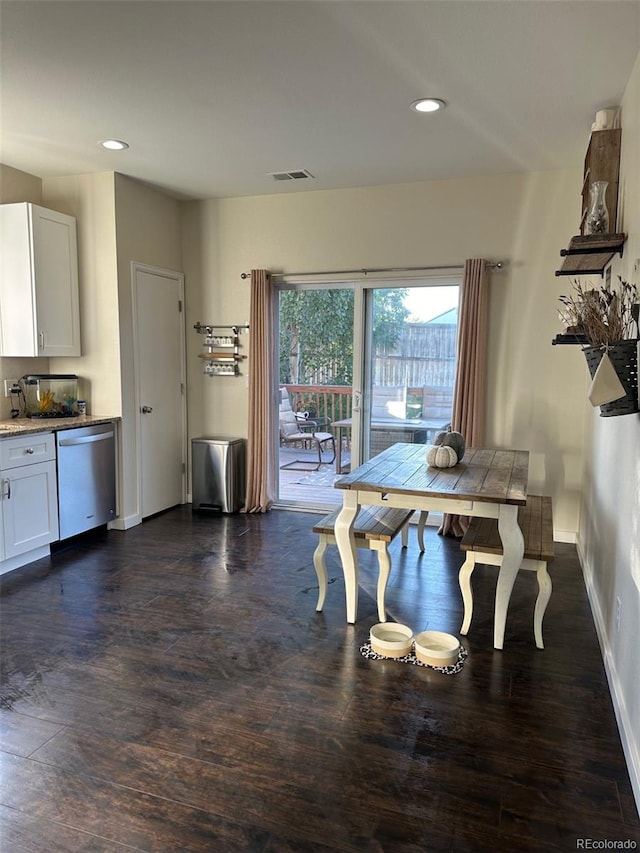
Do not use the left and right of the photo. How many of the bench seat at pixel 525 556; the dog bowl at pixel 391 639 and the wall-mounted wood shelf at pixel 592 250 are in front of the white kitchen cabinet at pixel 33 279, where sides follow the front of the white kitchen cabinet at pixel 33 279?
3

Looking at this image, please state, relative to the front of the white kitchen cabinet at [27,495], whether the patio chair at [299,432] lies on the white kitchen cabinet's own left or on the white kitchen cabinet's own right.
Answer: on the white kitchen cabinet's own left

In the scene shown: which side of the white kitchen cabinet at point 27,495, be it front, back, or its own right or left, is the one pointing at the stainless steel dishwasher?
left

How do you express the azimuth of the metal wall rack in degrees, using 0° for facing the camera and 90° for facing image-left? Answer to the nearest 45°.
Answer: approximately 0°
